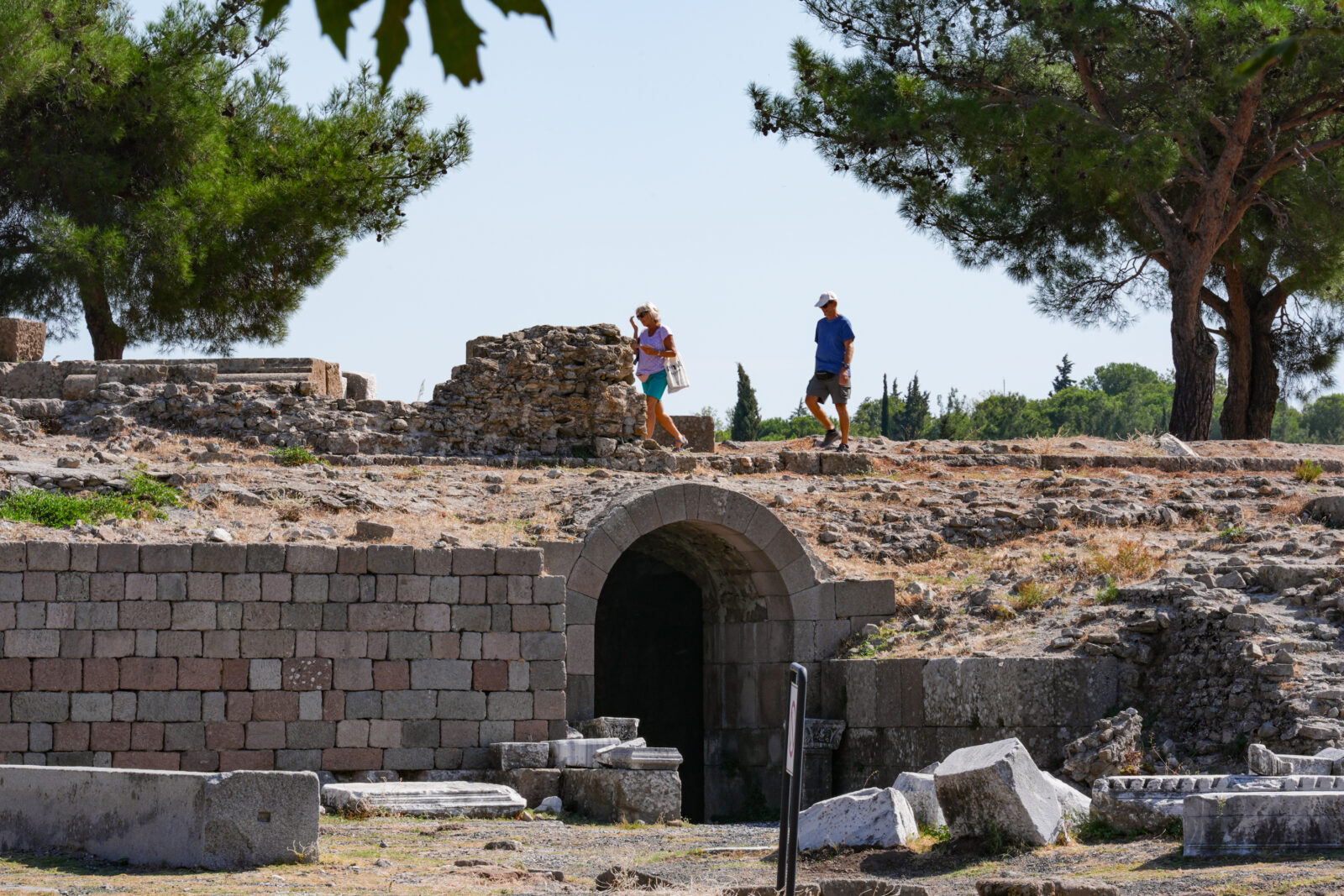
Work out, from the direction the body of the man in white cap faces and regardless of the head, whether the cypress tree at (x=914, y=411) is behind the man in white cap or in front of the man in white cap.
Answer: behind

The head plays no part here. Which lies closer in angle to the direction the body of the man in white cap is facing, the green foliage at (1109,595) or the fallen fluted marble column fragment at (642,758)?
the fallen fluted marble column fragment

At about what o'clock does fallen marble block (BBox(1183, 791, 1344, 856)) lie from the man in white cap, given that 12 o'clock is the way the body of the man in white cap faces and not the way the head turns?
The fallen marble block is roughly at 10 o'clock from the man in white cap.

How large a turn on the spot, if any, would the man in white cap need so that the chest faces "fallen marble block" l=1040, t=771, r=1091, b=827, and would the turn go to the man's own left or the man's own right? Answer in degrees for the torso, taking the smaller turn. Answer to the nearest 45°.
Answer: approximately 45° to the man's own left

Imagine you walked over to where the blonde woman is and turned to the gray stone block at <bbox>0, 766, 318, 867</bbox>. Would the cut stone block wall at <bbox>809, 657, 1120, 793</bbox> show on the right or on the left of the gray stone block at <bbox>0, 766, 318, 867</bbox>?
left

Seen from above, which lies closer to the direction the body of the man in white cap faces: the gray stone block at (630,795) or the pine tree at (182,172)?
the gray stone block

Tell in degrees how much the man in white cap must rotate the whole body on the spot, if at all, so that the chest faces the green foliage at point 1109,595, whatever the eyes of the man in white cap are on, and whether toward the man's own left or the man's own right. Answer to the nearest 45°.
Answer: approximately 90° to the man's own left

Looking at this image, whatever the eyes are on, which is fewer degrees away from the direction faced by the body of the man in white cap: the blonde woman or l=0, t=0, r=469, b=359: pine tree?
the blonde woman

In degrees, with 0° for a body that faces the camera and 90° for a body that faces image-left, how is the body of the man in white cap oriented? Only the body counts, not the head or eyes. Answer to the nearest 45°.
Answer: approximately 45°
